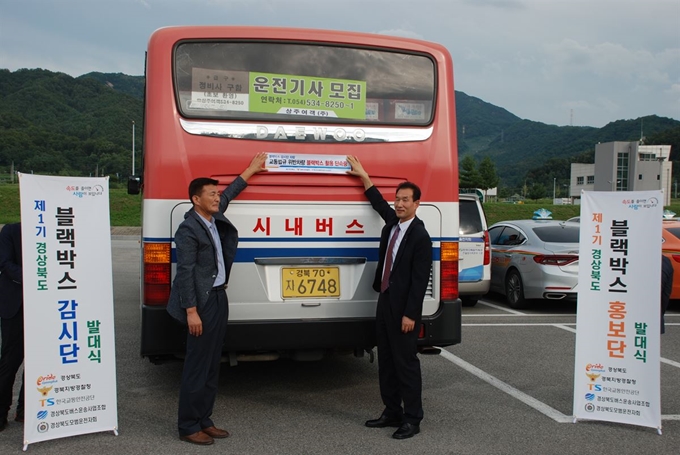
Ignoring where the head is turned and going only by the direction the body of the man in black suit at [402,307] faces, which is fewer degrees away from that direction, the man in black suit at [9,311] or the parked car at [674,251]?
the man in black suit

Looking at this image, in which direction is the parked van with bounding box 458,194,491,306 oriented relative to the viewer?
away from the camera

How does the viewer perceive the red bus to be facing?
facing away from the viewer

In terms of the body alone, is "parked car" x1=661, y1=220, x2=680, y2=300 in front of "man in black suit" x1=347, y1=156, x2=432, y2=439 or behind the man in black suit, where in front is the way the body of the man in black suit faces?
behind

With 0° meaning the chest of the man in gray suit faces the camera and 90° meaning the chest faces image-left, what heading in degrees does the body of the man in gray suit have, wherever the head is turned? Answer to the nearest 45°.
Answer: approximately 315°

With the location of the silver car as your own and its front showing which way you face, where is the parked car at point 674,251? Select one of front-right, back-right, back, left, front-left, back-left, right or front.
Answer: back-right

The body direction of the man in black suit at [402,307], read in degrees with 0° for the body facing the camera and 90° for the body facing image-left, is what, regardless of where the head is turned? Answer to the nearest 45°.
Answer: approximately 45°

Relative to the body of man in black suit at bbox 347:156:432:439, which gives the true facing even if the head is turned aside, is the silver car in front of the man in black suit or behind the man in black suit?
behind

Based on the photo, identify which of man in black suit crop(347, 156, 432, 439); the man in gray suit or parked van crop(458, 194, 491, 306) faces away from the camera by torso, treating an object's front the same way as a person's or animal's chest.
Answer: the parked van
